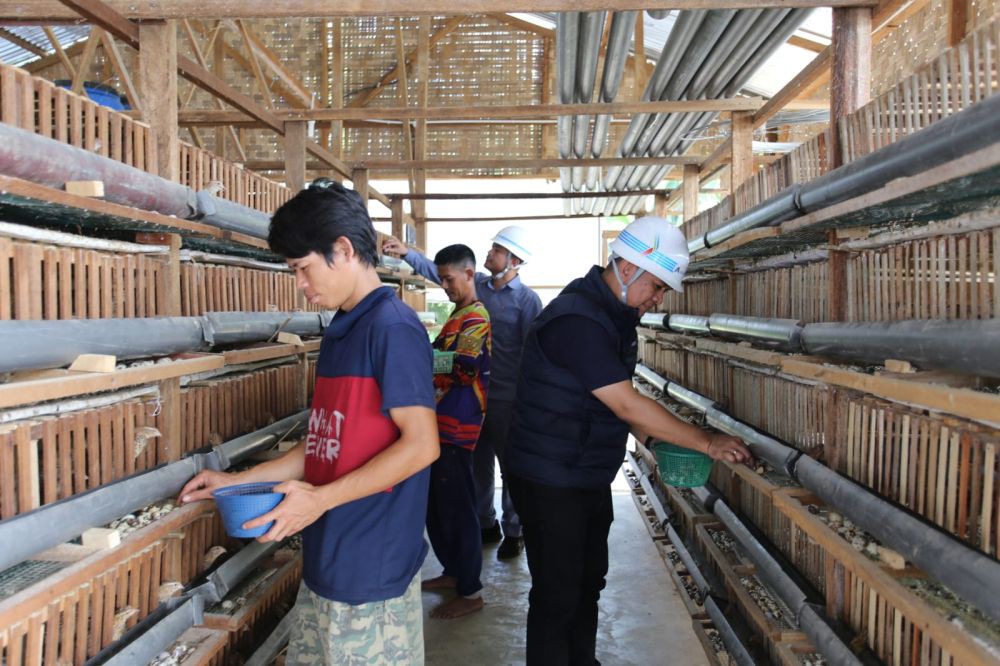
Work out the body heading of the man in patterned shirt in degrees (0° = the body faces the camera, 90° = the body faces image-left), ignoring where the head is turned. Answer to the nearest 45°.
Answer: approximately 90°

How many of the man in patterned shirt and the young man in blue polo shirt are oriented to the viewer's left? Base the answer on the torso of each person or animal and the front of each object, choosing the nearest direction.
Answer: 2

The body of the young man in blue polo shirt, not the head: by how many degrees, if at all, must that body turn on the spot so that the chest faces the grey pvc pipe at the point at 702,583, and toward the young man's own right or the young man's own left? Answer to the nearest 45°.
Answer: approximately 135° to the young man's own right

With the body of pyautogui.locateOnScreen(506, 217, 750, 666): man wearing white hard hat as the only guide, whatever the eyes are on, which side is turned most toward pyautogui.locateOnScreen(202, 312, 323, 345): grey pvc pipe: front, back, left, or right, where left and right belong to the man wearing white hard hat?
back

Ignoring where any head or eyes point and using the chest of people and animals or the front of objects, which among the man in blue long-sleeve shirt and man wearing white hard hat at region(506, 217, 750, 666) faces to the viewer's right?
the man wearing white hard hat

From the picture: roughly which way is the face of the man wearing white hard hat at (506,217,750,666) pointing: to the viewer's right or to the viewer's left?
to the viewer's right

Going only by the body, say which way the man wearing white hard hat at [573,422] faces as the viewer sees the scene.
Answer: to the viewer's right

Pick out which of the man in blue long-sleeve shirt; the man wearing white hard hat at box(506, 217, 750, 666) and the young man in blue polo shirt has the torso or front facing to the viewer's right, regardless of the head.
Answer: the man wearing white hard hat

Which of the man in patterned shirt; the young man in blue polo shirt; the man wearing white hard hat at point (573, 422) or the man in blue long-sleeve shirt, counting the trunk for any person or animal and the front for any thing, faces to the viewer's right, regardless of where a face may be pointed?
the man wearing white hard hat

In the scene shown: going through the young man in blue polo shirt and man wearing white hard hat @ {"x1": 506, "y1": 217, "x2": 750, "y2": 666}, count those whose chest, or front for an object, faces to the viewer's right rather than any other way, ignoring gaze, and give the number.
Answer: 1

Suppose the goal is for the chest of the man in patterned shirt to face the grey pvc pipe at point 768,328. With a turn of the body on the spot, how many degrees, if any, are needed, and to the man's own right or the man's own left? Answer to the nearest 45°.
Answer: approximately 135° to the man's own left

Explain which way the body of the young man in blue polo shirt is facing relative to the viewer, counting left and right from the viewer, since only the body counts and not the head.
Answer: facing to the left of the viewer

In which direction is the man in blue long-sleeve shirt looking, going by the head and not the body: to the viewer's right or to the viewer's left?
to the viewer's left

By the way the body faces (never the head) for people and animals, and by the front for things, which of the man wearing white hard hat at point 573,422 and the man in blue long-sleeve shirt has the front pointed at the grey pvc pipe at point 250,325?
the man in blue long-sleeve shirt

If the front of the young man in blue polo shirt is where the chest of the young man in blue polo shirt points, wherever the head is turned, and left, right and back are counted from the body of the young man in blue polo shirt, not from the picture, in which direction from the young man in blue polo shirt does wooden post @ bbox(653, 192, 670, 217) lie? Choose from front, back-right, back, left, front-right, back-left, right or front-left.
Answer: back-right

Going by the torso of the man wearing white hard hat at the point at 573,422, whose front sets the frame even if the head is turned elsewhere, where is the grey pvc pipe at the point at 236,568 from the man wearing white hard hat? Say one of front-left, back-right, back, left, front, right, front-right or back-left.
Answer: back
